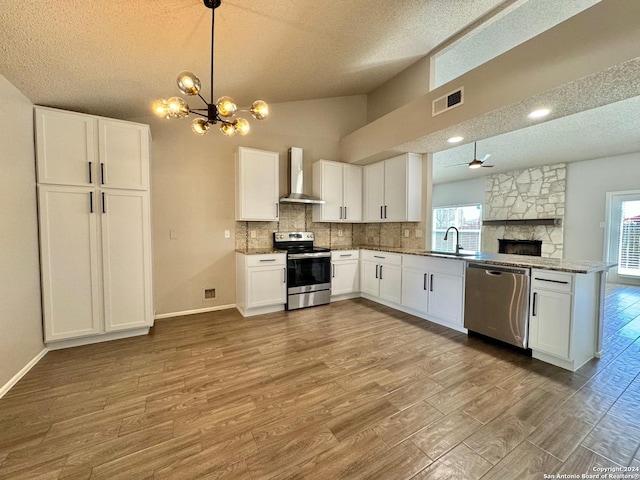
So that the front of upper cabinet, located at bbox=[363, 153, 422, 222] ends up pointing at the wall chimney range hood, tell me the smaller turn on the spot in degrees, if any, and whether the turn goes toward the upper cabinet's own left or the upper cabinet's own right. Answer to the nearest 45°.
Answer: approximately 45° to the upper cabinet's own right

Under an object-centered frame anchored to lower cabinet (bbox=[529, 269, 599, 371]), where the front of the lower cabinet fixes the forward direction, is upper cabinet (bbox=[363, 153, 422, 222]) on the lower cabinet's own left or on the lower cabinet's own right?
on the lower cabinet's own right

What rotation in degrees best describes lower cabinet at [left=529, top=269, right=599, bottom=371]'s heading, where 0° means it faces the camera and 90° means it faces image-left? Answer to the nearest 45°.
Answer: approximately 45°
